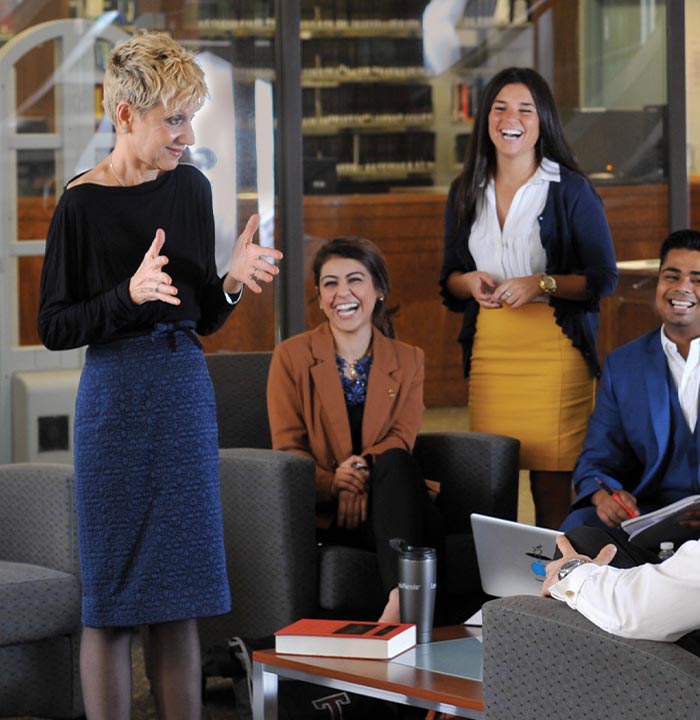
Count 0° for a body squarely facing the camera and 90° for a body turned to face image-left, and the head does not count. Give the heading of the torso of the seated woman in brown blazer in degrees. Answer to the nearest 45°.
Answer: approximately 0°

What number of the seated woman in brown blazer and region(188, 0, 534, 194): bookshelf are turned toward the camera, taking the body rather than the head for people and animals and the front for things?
2

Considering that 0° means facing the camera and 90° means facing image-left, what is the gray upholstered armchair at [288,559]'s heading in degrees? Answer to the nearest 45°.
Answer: approximately 315°

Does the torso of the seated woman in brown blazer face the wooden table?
yes

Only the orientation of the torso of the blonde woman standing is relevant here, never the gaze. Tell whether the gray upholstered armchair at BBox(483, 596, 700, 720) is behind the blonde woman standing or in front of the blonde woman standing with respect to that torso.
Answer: in front

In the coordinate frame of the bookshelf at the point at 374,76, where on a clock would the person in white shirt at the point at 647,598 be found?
The person in white shirt is roughly at 12 o'clock from the bookshelf.

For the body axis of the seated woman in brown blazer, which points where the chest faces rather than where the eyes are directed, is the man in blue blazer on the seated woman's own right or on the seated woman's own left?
on the seated woman's own left

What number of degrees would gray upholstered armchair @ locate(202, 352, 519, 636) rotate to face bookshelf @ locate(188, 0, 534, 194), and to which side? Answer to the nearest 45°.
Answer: approximately 135° to its left

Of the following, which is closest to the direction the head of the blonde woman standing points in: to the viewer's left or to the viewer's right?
to the viewer's right
